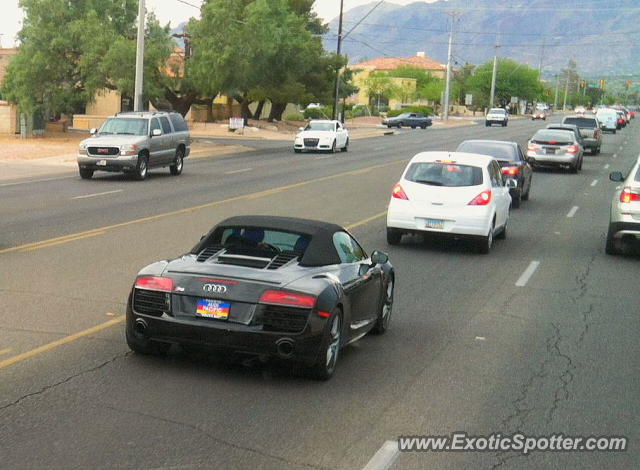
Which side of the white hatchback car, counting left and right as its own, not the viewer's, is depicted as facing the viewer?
back

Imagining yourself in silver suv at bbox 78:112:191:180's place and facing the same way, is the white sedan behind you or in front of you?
behind

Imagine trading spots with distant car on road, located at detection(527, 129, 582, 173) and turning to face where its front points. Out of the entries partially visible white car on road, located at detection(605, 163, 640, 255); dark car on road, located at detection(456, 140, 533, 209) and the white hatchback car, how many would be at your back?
3

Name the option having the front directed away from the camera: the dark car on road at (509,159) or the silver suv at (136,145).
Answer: the dark car on road

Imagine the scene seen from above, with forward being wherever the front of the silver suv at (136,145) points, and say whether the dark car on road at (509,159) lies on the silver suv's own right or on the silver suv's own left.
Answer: on the silver suv's own left

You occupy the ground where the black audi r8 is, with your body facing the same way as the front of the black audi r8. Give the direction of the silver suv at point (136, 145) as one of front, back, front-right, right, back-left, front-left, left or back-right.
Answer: front-left

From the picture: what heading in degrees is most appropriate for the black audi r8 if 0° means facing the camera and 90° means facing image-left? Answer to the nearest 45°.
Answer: approximately 225°

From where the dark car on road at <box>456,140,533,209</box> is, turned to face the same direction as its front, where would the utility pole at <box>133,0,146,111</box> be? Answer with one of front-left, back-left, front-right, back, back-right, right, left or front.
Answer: front-left

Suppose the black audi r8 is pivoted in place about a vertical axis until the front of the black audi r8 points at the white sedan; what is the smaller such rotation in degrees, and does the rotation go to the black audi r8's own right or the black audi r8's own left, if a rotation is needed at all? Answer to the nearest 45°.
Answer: approximately 45° to the black audi r8's own left

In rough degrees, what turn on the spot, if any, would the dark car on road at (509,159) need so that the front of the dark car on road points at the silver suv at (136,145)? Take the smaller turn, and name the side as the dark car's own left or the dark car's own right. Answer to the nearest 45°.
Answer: approximately 90° to the dark car's own left

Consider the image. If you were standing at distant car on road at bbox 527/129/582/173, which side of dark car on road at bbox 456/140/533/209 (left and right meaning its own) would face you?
front

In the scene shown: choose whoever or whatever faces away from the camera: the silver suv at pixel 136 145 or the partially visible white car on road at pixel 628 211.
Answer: the partially visible white car on road

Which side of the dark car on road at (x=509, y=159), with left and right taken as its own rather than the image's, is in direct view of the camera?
back

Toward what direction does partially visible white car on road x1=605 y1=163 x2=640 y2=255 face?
away from the camera

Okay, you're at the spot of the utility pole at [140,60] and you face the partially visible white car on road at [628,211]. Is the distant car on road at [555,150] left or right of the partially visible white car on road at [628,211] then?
left

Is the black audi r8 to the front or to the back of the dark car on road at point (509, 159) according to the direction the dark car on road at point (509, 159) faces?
to the back

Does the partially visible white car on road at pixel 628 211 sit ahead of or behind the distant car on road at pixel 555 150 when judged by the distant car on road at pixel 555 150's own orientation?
behind

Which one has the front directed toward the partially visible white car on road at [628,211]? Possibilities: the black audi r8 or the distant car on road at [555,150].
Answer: the black audi r8

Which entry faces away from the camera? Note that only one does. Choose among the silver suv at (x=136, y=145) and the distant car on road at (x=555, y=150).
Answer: the distant car on road

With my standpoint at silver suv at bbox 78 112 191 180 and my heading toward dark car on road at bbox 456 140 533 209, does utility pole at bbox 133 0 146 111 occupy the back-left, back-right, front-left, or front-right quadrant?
back-left

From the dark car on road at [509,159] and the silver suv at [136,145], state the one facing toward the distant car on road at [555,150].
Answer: the dark car on road at [509,159]
